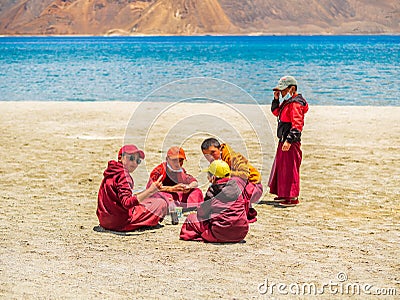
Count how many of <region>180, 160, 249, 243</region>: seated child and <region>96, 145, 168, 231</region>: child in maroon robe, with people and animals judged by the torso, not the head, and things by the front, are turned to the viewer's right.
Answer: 1

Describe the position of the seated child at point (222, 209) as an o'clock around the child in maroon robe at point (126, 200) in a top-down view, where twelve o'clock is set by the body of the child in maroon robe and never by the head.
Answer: The seated child is roughly at 1 o'clock from the child in maroon robe.

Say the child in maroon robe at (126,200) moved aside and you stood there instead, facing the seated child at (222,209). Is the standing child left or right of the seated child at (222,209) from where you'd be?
left

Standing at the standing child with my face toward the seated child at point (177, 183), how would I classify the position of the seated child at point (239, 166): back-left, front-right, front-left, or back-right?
front-left

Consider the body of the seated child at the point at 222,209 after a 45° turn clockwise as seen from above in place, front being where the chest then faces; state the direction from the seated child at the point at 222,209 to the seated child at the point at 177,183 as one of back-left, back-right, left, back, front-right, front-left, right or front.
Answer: front-left

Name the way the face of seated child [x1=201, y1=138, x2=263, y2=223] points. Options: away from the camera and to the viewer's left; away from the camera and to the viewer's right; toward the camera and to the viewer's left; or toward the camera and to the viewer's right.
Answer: toward the camera and to the viewer's left

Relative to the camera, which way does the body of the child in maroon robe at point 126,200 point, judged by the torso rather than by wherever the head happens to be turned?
to the viewer's right

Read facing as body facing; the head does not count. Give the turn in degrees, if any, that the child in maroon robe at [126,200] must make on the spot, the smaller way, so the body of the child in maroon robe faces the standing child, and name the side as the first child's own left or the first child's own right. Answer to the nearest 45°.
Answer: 0° — they already face them

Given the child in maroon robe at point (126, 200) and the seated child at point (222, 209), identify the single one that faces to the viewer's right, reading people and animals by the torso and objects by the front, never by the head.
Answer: the child in maroon robe

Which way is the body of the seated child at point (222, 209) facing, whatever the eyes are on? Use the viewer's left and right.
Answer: facing away from the viewer and to the left of the viewer

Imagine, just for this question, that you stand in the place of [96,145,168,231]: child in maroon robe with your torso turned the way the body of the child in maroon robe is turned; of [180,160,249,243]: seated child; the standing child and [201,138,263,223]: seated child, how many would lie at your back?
0

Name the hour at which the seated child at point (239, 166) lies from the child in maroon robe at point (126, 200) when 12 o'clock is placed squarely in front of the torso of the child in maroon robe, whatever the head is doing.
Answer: The seated child is roughly at 12 o'clock from the child in maroon robe.
